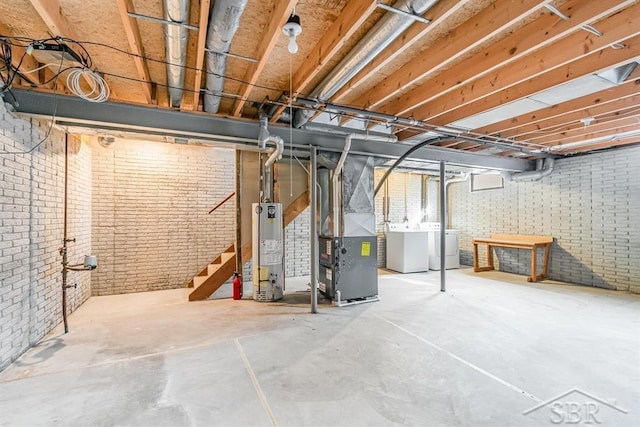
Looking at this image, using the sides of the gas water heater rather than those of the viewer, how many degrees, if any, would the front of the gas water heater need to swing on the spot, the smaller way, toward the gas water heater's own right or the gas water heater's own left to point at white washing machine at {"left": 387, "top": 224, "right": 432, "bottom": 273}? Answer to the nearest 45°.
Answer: approximately 135° to the gas water heater's own left

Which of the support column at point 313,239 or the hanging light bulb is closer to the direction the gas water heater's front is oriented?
the hanging light bulb

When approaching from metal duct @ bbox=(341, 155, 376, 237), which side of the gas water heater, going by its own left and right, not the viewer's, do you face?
left

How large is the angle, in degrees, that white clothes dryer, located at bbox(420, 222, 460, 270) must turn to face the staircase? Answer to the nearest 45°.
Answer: approximately 45° to its right

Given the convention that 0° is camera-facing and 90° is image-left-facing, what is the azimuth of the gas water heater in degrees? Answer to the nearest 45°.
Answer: approximately 0°

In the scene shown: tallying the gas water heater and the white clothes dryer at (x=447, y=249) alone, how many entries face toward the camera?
2

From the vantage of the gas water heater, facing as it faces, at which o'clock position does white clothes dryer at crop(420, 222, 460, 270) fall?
The white clothes dryer is roughly at 8 o'clock from the gas water heater.

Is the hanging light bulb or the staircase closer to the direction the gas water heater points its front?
the hanging light bulb

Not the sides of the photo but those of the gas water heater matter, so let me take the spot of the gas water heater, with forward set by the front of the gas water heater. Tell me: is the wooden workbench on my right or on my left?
on my left

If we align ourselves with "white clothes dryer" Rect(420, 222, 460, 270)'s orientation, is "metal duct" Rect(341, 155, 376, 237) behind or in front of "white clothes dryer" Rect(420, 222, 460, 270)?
in front

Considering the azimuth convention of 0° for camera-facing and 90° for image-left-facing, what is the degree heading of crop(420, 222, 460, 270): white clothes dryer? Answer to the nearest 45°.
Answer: approximately 0°
